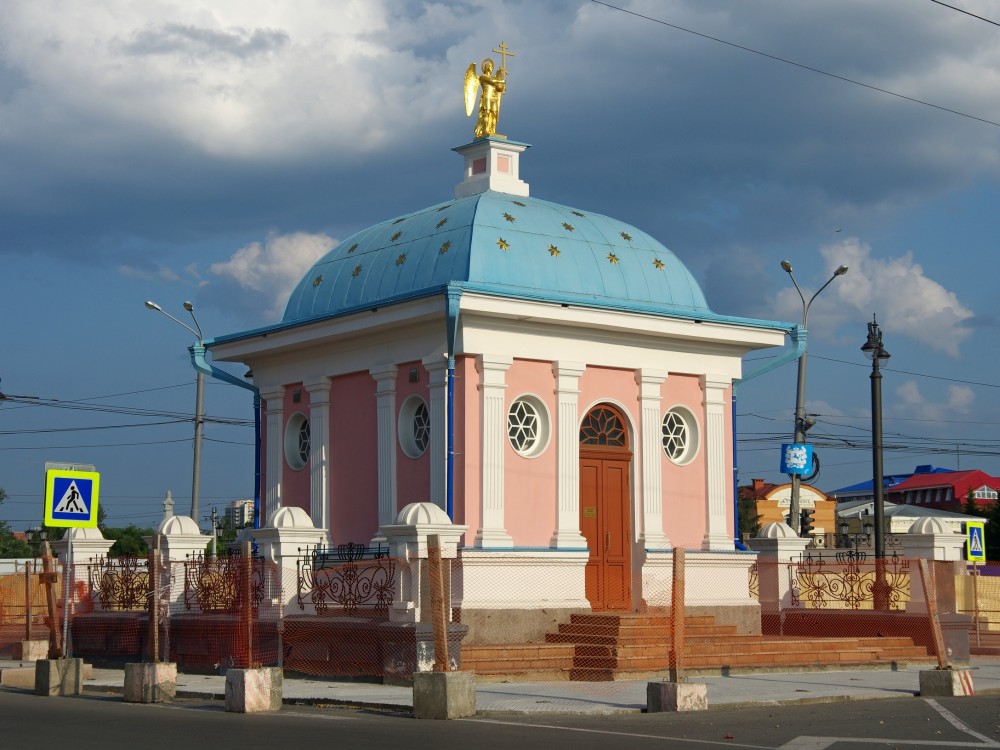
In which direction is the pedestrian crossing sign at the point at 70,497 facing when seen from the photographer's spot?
facing the viewer

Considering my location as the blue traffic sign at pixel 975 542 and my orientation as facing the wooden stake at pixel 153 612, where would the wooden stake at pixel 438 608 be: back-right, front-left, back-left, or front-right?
front-left

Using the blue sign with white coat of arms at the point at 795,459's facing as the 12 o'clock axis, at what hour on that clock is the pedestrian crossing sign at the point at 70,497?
The pedestrian crossing sign is roughly at 1 o'clock from the blue sign with white coat of arms.

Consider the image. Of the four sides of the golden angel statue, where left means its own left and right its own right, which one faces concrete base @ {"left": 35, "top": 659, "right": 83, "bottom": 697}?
right

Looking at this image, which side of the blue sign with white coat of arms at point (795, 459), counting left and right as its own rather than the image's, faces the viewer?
front

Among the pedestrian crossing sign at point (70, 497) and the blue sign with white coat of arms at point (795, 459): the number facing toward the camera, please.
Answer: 2

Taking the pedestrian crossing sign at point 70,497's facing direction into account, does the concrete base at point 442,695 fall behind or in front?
in front

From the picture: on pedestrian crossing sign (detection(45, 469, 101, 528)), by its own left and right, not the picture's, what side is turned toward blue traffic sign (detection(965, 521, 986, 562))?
left

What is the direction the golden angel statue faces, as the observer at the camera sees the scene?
facing the viewer and to the right of the viewer

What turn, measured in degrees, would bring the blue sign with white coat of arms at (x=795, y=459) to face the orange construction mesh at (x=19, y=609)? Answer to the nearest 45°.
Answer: approximately 90° to its right

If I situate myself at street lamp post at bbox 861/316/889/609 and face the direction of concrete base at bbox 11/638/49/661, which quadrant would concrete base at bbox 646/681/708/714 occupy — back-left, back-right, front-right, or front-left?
front-left

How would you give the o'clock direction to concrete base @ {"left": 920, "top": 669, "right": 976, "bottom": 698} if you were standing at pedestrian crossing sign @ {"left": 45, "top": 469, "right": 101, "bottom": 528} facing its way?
The concrete base is roughly at 10 o'clock from the pedestrian crossing sign.

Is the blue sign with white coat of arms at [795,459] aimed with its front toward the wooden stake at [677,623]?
yes

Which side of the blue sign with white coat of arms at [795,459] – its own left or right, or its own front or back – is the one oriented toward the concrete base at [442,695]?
front
